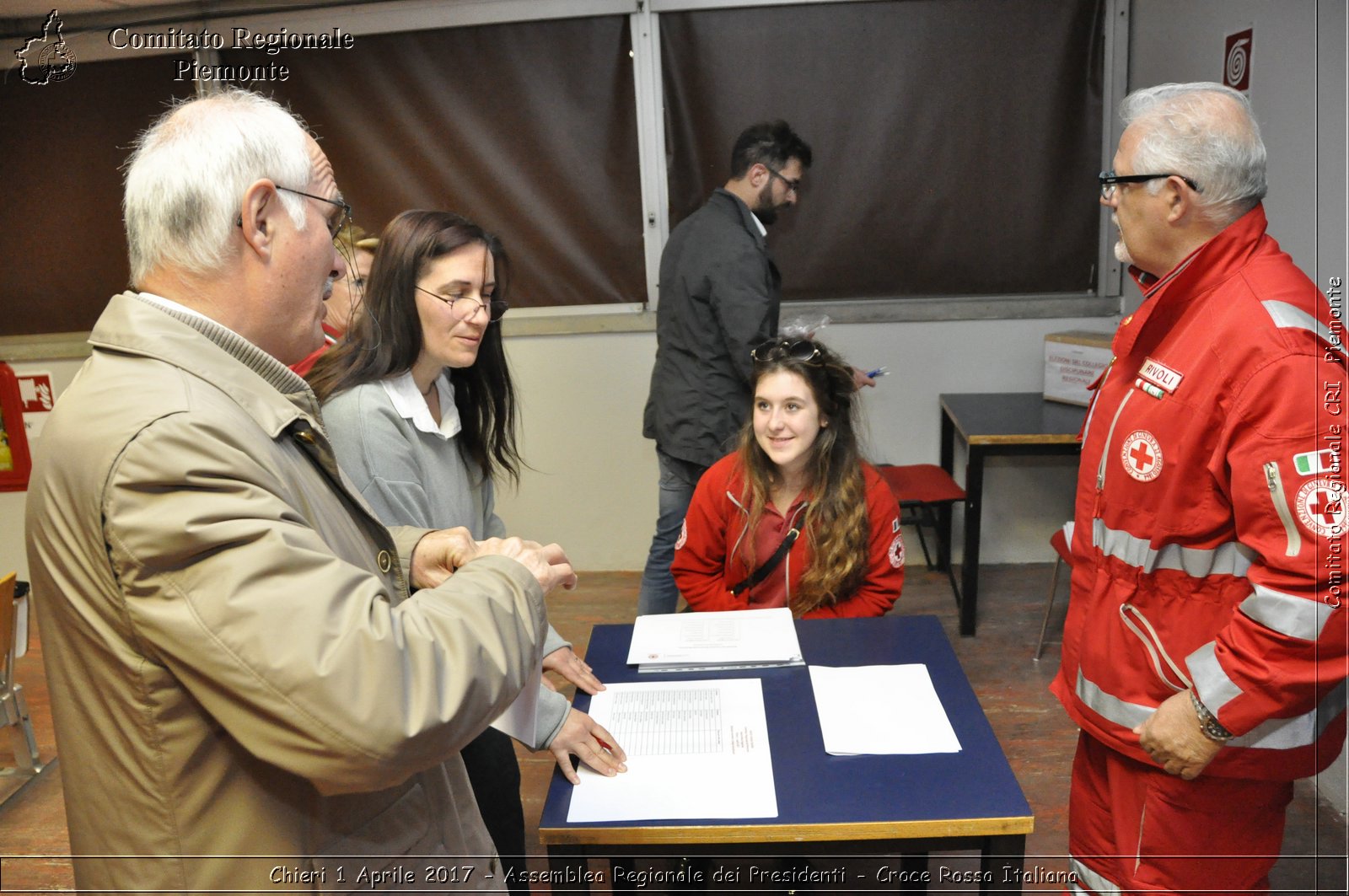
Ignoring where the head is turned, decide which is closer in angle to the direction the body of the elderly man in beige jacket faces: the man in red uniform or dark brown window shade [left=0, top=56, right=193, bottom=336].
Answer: the man in red uniform

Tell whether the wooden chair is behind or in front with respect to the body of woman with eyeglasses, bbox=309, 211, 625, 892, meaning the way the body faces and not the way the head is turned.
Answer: behind

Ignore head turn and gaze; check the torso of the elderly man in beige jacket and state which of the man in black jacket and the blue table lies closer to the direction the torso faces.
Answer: the blue table

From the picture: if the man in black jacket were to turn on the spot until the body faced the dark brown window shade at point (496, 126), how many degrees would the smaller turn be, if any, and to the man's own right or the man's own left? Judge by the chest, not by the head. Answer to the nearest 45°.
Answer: approximately 135° to the man's own left

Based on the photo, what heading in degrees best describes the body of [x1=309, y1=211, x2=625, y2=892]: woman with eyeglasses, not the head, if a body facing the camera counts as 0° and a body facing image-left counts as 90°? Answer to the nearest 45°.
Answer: approximately 315°

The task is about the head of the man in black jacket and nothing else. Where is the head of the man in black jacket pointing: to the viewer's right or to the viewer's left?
to the viewer's right

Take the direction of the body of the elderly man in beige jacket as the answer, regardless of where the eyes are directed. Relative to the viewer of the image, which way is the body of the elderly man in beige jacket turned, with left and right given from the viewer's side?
facing to the right of the viewer

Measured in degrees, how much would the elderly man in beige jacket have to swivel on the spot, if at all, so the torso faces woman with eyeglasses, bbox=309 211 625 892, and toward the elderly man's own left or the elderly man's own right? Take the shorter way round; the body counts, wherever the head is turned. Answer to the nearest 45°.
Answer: approximately 90° to the elderly man's own left

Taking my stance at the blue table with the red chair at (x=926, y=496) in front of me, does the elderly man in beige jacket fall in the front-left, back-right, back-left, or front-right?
back-left

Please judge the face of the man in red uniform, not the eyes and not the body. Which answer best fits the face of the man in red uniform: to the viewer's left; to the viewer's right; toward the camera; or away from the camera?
to the viewer's left

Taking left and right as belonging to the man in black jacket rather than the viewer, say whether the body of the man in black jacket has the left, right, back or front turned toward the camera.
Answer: right
